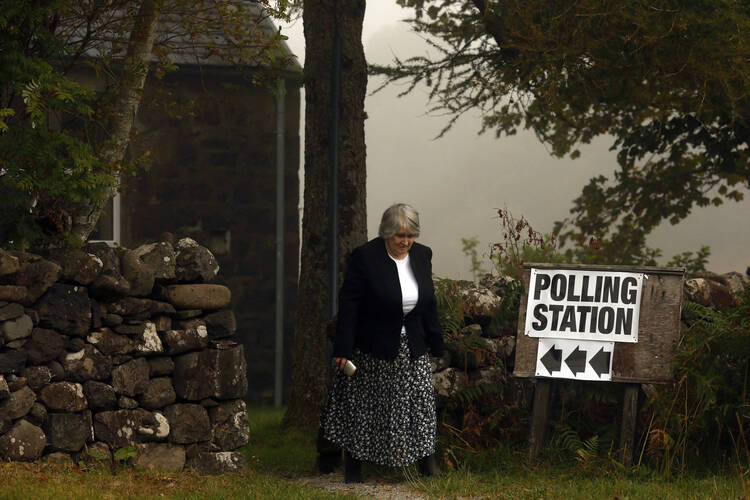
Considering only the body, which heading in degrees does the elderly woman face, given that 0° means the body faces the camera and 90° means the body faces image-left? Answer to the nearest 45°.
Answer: approximately 315°

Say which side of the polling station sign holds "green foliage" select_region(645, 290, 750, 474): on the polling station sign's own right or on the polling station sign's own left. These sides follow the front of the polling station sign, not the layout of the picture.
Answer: on the polling station sign's own left

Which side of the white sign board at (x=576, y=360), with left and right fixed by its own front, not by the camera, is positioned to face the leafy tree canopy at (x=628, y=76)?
back

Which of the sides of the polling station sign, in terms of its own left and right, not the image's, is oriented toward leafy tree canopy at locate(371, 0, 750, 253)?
back

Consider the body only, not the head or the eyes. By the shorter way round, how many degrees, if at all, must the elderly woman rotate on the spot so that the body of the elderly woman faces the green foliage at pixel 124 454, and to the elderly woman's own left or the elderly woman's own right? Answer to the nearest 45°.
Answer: approximately 135° to the elderly woman's own right

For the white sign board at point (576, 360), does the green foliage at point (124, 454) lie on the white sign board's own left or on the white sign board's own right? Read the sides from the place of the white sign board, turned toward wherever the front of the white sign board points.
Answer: on the white sign board's own right

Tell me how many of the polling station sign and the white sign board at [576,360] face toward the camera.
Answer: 2

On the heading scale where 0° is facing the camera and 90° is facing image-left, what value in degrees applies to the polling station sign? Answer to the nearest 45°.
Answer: approximately 0°

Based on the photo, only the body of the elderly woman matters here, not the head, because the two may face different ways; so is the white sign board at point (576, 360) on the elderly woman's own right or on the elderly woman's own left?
on the elderly woman's own left

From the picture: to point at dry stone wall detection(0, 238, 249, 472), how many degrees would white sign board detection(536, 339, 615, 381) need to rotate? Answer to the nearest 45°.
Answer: approximately 90° to its right

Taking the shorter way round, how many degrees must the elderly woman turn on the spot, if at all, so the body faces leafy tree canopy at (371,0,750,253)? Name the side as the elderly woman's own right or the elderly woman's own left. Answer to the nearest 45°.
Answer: approximately 90° to the elderly woman's own left
